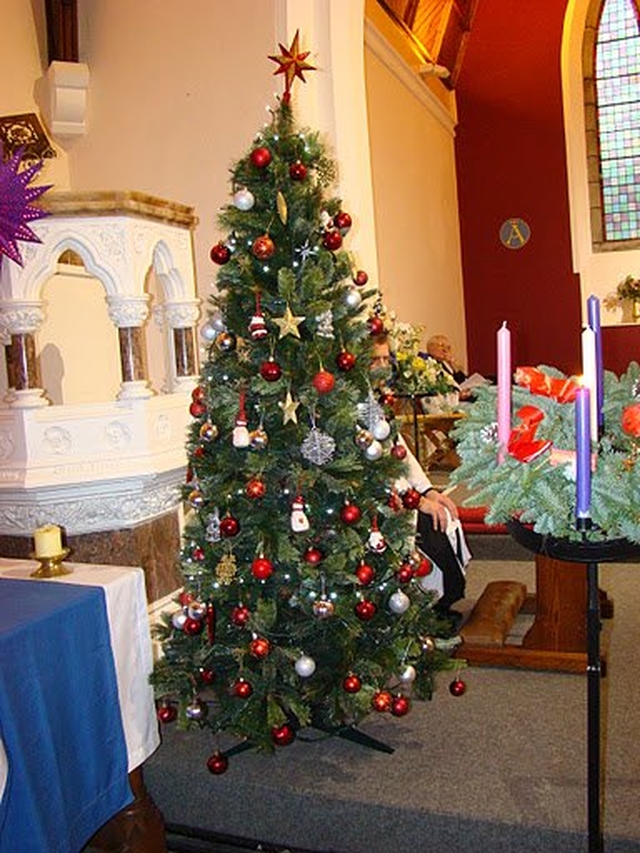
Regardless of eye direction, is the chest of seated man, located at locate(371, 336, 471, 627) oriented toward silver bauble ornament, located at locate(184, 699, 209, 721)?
no

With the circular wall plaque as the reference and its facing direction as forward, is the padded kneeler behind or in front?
in front

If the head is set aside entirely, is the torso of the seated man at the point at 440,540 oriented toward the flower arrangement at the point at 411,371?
no

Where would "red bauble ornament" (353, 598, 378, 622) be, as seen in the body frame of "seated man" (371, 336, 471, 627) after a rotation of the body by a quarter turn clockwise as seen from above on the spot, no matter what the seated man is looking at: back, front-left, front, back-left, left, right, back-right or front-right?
front-left

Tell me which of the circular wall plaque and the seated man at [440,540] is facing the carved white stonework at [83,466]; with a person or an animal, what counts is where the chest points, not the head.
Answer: the circular wall plaque

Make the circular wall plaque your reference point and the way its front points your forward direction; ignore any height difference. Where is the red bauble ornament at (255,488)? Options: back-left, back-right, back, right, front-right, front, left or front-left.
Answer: front

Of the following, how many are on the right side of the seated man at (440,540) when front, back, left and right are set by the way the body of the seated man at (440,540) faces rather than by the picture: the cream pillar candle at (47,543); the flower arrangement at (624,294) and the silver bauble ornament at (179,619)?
2

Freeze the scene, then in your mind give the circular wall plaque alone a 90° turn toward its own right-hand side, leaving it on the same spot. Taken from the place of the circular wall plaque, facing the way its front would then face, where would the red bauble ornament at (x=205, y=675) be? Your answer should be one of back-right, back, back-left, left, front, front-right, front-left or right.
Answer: left

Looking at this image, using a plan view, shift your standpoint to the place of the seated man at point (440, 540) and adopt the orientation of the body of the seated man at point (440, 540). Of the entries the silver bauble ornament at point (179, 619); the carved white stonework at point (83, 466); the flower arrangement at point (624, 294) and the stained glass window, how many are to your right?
2

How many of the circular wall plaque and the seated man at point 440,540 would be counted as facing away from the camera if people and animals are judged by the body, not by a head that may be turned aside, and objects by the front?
0

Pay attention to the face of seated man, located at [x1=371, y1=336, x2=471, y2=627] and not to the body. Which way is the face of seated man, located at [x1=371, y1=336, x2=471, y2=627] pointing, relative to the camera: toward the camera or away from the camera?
toward the camera

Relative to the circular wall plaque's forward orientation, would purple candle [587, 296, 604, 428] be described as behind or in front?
in front

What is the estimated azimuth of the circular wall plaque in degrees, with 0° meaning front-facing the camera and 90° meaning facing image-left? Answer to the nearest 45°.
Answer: approximately 0°

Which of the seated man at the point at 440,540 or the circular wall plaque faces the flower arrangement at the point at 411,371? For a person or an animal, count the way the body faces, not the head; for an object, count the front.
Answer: the circular wall plaque

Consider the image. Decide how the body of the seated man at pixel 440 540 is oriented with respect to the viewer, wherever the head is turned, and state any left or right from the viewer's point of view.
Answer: facing the viewer and to the right of the viewer

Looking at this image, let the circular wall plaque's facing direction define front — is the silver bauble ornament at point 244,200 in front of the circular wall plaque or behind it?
in front

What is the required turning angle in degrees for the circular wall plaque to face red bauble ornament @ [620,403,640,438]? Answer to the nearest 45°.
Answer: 0° — it already faces it

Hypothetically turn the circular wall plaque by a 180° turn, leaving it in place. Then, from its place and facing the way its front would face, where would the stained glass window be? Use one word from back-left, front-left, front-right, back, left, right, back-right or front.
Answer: right
